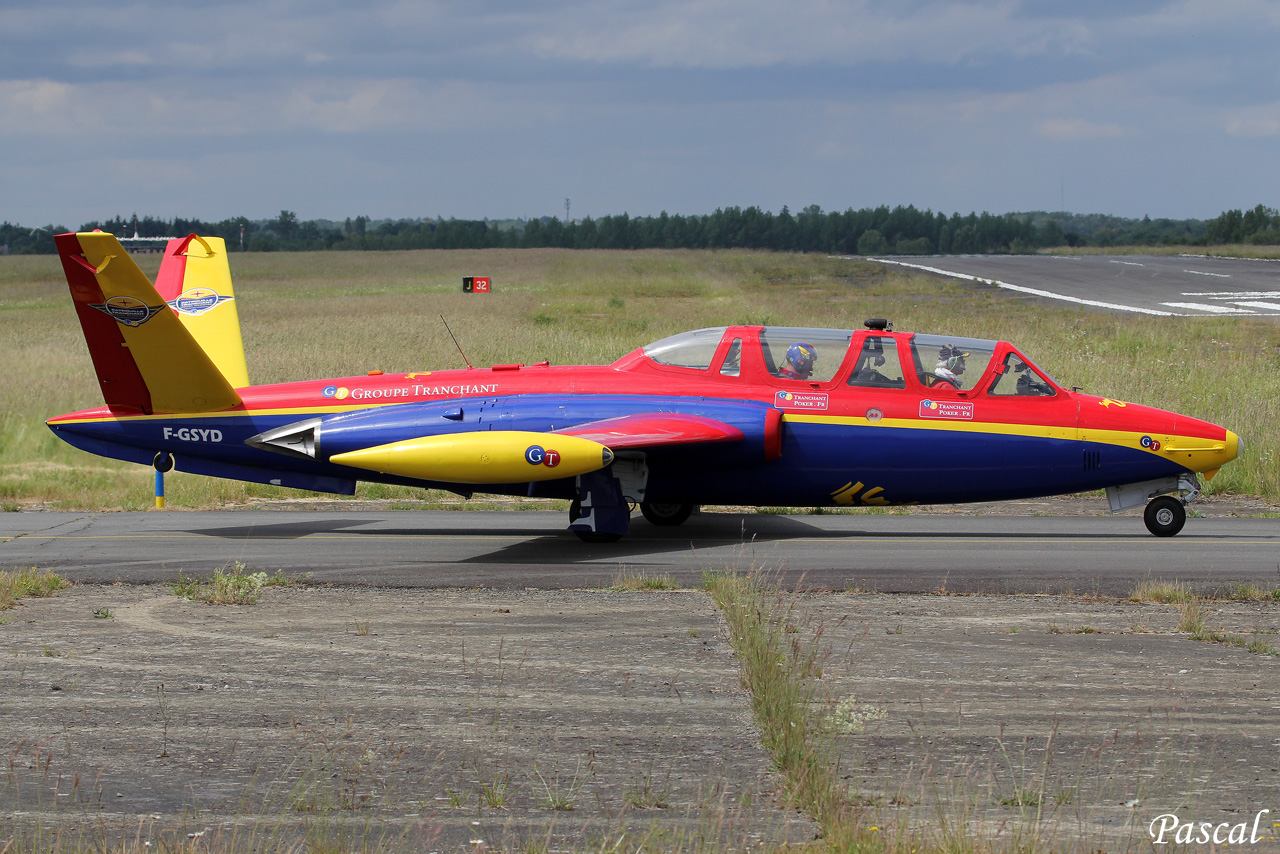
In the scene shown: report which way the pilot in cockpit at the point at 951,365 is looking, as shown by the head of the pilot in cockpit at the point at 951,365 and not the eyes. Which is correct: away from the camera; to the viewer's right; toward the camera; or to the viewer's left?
to the viewer's right

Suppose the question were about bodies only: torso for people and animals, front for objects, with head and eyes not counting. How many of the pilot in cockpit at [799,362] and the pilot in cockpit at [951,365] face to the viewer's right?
2

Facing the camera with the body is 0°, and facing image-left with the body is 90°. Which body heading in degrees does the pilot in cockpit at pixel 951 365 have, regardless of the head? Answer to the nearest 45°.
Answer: approximately 270°

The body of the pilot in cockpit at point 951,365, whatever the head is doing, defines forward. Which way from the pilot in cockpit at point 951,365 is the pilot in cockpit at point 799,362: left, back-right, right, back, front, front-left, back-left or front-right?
back

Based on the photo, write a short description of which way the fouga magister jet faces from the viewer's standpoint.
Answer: facing to the right of the viewer

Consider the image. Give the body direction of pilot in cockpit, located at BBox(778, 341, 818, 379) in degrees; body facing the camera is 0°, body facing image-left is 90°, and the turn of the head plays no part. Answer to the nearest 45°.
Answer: approximately 270°

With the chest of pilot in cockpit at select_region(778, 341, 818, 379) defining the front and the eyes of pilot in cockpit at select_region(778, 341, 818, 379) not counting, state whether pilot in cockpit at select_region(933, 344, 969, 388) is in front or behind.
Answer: in front
